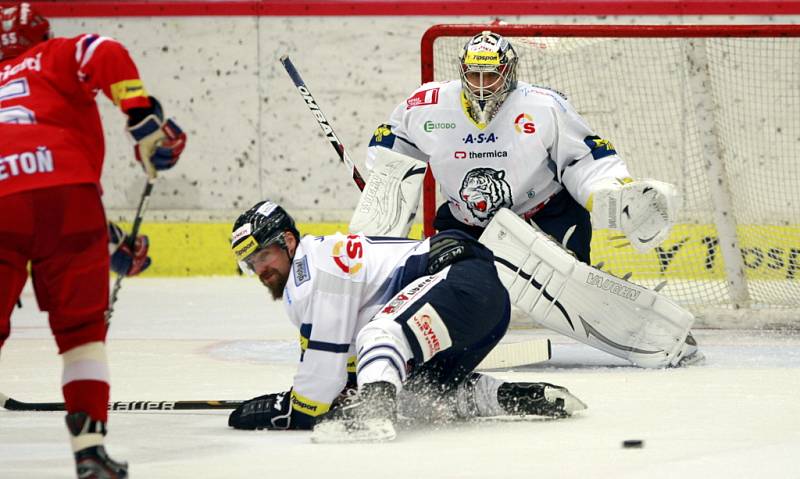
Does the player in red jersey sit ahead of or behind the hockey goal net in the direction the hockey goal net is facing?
ahead

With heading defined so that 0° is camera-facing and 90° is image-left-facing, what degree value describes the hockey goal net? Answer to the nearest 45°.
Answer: approximately 0°

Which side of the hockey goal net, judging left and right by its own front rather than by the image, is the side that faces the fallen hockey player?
front
